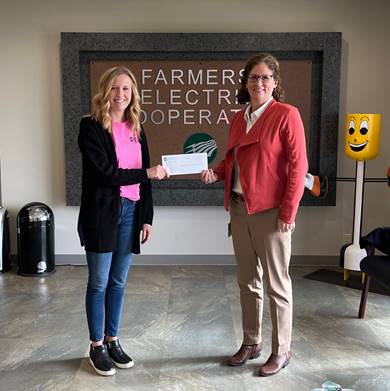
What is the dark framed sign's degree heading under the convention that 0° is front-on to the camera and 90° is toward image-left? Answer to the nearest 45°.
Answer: approximately 0°

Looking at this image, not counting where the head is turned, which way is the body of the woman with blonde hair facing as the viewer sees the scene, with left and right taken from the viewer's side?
facing the viewer and to the right of the viewer

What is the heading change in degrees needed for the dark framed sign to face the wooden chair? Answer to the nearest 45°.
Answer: approximately 45° to its left

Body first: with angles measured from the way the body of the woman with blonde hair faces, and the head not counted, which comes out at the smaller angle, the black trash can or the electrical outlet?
the electrical outlet

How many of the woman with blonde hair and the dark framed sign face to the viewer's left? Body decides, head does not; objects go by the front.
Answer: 0

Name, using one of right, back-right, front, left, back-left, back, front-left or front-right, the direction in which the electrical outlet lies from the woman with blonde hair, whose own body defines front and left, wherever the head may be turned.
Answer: left

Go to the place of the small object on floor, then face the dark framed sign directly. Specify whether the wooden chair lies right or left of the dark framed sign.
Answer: right
